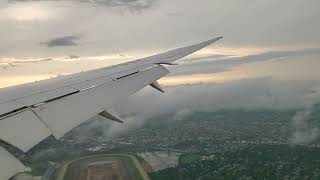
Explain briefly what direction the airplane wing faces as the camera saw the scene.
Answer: facing away from the viewer and to the left of the viewer
